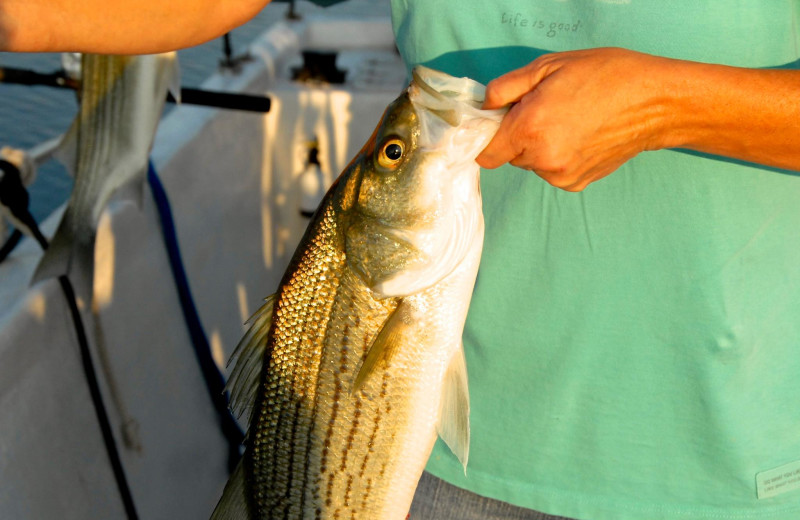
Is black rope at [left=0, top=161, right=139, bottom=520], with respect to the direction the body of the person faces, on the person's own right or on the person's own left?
on the person's own right

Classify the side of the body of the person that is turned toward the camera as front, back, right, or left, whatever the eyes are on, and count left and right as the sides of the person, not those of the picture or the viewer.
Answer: front

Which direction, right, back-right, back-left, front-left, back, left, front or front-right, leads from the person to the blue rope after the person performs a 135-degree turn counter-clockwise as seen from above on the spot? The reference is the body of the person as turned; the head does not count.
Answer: left

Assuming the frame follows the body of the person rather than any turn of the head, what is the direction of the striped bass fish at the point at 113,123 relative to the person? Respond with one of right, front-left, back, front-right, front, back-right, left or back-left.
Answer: back-right
